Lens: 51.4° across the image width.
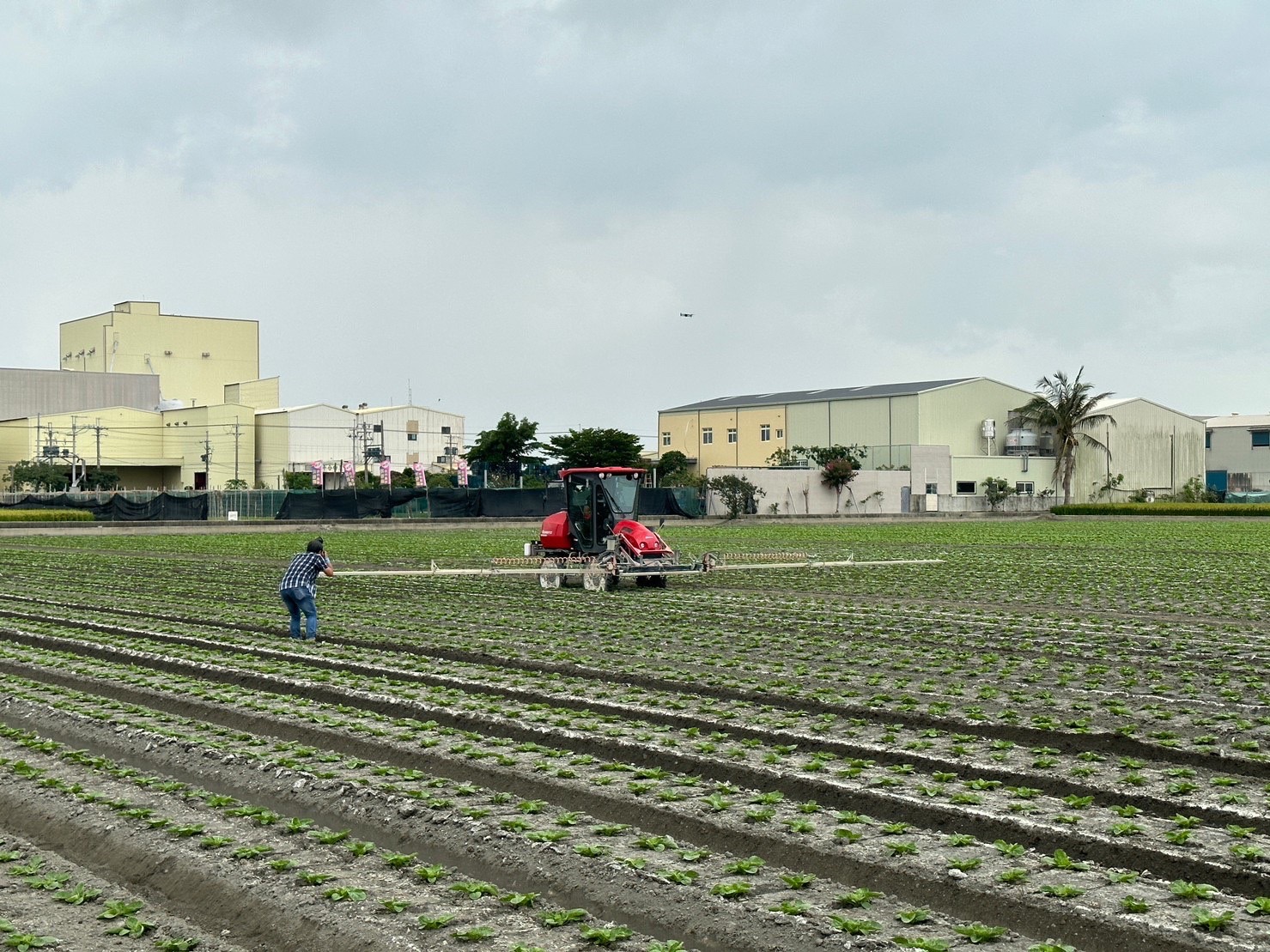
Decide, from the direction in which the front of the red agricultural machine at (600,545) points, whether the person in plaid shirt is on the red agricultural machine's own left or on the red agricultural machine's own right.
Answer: on the red agricultural machine's own right

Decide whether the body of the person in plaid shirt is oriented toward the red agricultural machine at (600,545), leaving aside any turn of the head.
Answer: yes

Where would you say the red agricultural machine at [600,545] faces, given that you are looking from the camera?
facing the viewer and to the right of the viewer

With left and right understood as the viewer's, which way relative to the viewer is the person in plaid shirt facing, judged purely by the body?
facing away from the viewer and to the right of the viewer

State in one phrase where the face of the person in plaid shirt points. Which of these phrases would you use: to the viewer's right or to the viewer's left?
to the viewer's right

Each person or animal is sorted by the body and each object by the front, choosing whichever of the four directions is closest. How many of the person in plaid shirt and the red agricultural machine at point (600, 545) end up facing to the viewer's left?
0
